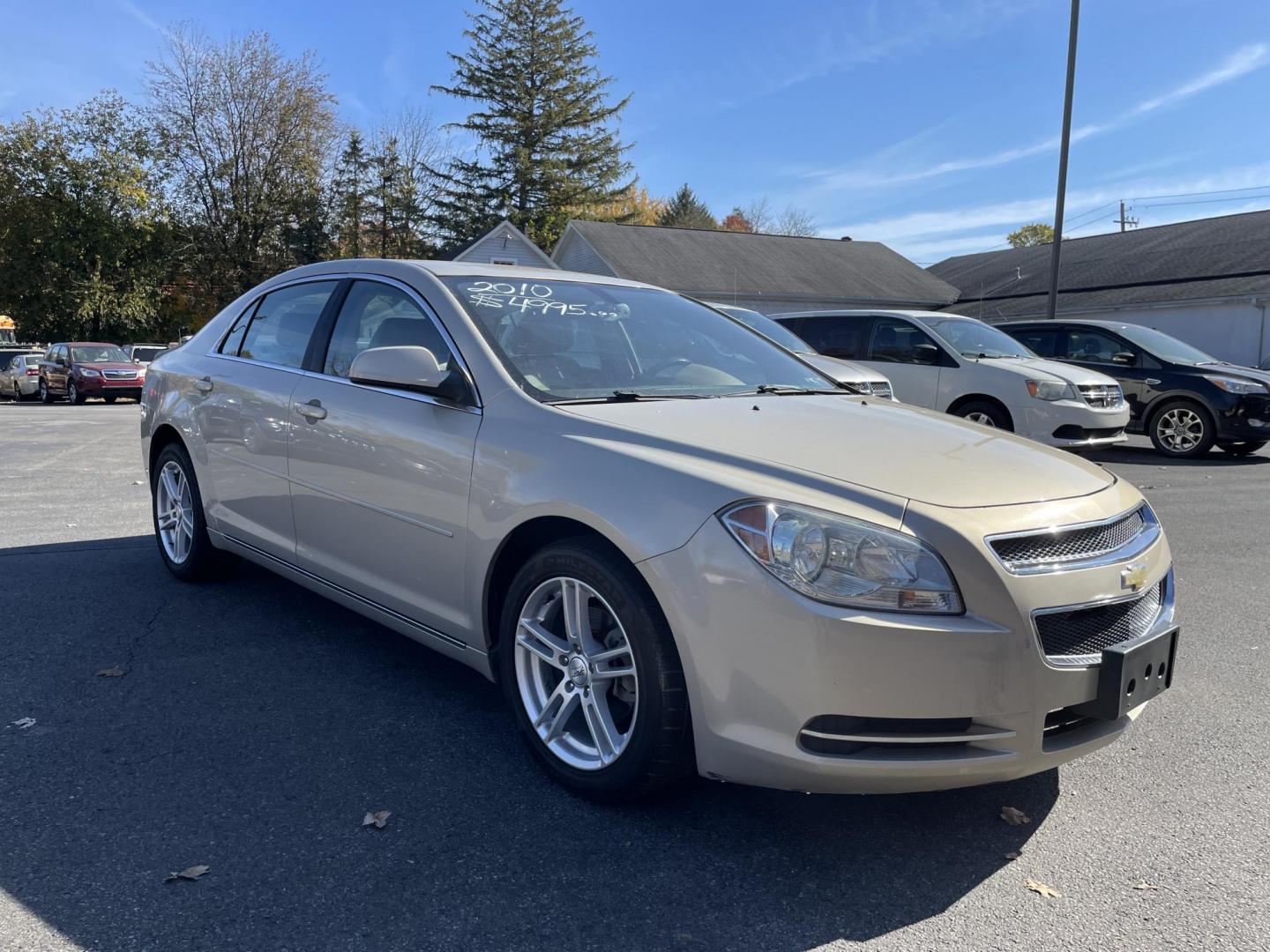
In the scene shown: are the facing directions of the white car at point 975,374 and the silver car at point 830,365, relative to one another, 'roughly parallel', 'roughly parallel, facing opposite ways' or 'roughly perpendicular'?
roughly parallel

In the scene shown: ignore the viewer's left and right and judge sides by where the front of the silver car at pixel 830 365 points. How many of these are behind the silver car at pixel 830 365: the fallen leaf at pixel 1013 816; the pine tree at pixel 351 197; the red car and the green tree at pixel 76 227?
3

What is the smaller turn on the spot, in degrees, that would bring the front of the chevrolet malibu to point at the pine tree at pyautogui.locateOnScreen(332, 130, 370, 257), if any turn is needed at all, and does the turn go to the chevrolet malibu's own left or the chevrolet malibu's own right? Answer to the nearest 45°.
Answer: approximately 135° to the chevrolet malibu's own left

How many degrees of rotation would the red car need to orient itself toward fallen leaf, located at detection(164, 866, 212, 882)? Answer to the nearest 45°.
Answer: approximately 45° to its right

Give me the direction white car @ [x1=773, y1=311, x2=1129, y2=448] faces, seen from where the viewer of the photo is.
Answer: facing the viewer and to the right of the viewer

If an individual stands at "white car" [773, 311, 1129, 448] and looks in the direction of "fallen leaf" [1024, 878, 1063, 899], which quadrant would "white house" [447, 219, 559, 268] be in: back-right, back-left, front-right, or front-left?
back-right

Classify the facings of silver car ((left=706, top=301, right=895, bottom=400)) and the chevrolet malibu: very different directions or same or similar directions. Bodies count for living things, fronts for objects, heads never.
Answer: same or similar directions

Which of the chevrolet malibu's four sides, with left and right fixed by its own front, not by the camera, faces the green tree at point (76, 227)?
back

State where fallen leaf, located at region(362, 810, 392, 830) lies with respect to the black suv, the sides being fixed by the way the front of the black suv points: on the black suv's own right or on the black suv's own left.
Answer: on the black suv's own right

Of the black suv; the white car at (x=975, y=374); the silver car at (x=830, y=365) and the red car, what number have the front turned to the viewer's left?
0

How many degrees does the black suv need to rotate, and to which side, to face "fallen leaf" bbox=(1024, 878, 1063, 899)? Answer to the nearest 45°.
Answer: approximately 45° to its right

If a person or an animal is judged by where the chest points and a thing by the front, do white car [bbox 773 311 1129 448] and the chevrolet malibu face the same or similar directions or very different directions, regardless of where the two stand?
same or similar directions

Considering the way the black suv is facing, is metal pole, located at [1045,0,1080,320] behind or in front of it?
behind
